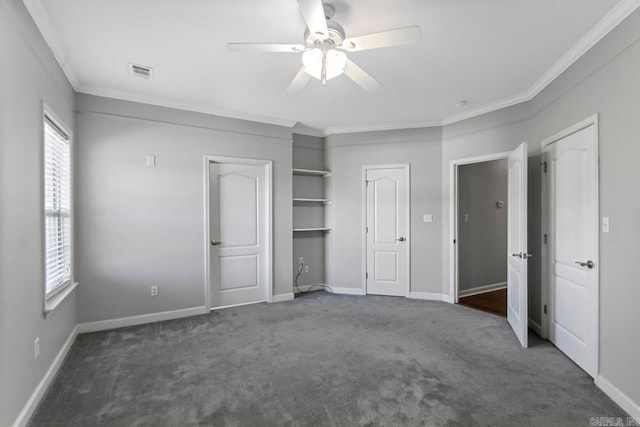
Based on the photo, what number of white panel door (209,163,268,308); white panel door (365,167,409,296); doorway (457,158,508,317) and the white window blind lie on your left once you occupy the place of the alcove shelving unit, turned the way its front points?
2

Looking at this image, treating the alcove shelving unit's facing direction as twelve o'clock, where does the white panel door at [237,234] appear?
The white panel door is roughly at 2 o'clock from the alcove shelving unit.

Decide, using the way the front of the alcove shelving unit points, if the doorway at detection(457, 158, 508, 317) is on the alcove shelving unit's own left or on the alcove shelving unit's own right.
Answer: on the alcove shelving unit's own left

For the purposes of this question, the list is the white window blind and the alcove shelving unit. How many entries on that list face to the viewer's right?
1

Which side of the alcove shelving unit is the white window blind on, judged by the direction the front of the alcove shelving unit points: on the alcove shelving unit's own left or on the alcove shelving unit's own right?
on the alcove shelving unit's own right

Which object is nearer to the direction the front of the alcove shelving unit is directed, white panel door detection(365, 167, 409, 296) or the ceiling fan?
the ceiling fan

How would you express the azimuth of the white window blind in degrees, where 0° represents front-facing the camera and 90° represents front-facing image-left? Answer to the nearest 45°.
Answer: approximately 270°

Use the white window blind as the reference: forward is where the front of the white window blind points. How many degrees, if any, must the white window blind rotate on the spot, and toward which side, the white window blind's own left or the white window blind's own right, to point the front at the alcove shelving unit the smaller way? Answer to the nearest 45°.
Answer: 0° — it already faces it

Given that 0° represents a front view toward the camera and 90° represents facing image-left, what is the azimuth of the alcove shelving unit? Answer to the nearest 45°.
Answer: approximately 0°
